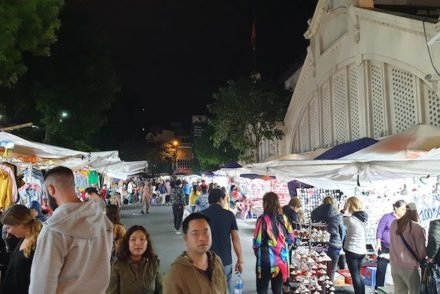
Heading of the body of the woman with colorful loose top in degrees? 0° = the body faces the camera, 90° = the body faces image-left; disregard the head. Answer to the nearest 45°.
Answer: approximately 180°

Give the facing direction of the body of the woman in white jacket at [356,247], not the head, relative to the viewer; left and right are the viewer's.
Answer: facing away from the viewer and to the left of the viewer

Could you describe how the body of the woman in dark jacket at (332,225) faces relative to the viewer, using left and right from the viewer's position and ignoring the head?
facing to the left of the viewer

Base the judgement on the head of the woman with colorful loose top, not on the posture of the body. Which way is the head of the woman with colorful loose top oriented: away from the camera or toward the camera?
away from the camera

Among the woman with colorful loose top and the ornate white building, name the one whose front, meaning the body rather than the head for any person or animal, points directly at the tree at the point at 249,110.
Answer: the woman with colorful loose top

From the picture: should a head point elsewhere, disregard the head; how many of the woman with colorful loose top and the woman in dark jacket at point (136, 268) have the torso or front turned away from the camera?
1

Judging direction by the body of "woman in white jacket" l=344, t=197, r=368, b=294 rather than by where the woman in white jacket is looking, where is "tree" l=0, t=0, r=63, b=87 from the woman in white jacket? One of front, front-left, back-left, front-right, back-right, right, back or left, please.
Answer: front-left

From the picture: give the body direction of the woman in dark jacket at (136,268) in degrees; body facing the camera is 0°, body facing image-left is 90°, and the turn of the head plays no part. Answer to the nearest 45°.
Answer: approximately 0°
